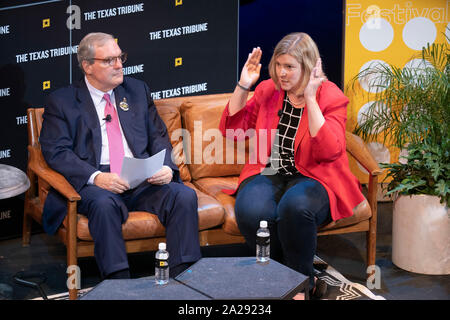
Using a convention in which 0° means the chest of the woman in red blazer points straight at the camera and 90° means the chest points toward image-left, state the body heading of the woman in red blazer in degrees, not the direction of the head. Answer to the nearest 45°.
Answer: approximately 45°

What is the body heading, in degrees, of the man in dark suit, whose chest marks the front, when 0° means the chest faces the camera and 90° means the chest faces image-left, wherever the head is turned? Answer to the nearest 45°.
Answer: approximately 315°

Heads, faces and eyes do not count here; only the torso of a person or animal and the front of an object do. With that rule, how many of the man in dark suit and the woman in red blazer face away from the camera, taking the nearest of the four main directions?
0

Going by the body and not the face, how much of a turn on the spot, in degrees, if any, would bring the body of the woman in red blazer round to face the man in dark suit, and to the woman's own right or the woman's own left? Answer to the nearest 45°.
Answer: approximately 45° to the woman's own right

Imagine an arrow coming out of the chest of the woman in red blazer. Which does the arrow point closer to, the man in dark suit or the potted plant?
the man in dark suit

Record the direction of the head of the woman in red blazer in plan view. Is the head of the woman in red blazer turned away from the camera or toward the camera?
toward the camera

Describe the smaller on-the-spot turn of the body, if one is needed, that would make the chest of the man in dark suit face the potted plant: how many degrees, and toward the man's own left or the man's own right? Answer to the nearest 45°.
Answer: approximately 45° to the man's own left

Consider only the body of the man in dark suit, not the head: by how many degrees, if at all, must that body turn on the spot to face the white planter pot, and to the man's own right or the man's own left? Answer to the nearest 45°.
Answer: approximately 45° to the man's own left
